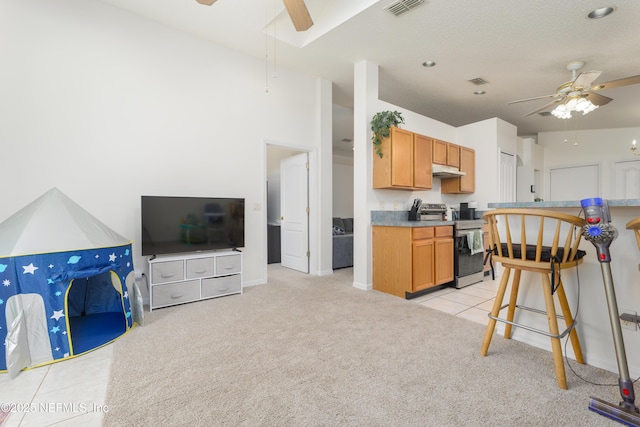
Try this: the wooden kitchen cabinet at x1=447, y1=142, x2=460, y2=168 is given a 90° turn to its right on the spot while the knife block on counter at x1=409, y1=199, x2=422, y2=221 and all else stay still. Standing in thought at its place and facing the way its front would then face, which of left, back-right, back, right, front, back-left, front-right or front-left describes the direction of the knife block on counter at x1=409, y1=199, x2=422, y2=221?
front

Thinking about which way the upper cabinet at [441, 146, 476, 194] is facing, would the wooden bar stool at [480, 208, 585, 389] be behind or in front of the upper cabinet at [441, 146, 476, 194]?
in front

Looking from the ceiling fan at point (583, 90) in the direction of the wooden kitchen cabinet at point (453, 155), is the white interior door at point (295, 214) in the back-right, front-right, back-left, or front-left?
front-left

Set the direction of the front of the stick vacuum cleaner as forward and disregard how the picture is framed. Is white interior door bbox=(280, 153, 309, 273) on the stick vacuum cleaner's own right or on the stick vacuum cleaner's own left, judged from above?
on the stick vacuum cleaner's own right

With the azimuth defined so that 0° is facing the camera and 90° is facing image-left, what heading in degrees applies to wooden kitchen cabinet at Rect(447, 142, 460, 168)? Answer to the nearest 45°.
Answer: approximately 315°

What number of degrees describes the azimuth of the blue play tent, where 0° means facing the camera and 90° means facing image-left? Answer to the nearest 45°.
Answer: approximately 315°

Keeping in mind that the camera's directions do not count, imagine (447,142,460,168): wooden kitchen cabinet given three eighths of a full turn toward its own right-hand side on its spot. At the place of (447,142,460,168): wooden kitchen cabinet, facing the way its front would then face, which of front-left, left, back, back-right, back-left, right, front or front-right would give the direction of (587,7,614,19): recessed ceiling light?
back-left

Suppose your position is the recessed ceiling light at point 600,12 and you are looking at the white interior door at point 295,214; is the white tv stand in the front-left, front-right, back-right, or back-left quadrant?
front-left

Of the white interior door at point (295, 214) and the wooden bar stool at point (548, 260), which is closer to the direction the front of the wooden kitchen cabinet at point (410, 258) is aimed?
the wooden bar stool

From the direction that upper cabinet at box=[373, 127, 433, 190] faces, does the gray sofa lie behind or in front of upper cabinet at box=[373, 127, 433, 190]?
behind

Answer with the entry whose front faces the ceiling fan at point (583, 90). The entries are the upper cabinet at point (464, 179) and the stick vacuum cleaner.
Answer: the upper cabinet

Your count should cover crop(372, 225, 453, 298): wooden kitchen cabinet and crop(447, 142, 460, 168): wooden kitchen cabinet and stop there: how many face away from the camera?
0

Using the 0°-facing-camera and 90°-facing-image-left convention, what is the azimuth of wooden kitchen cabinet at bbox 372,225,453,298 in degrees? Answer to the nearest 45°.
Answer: approximately 315°

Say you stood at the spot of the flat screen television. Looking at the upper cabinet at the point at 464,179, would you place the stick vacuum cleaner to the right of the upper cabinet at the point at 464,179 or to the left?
right

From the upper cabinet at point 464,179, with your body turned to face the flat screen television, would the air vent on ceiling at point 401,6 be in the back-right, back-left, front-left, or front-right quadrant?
front-left

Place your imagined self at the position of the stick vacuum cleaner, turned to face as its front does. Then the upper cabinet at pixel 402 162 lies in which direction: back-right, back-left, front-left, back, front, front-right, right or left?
right
